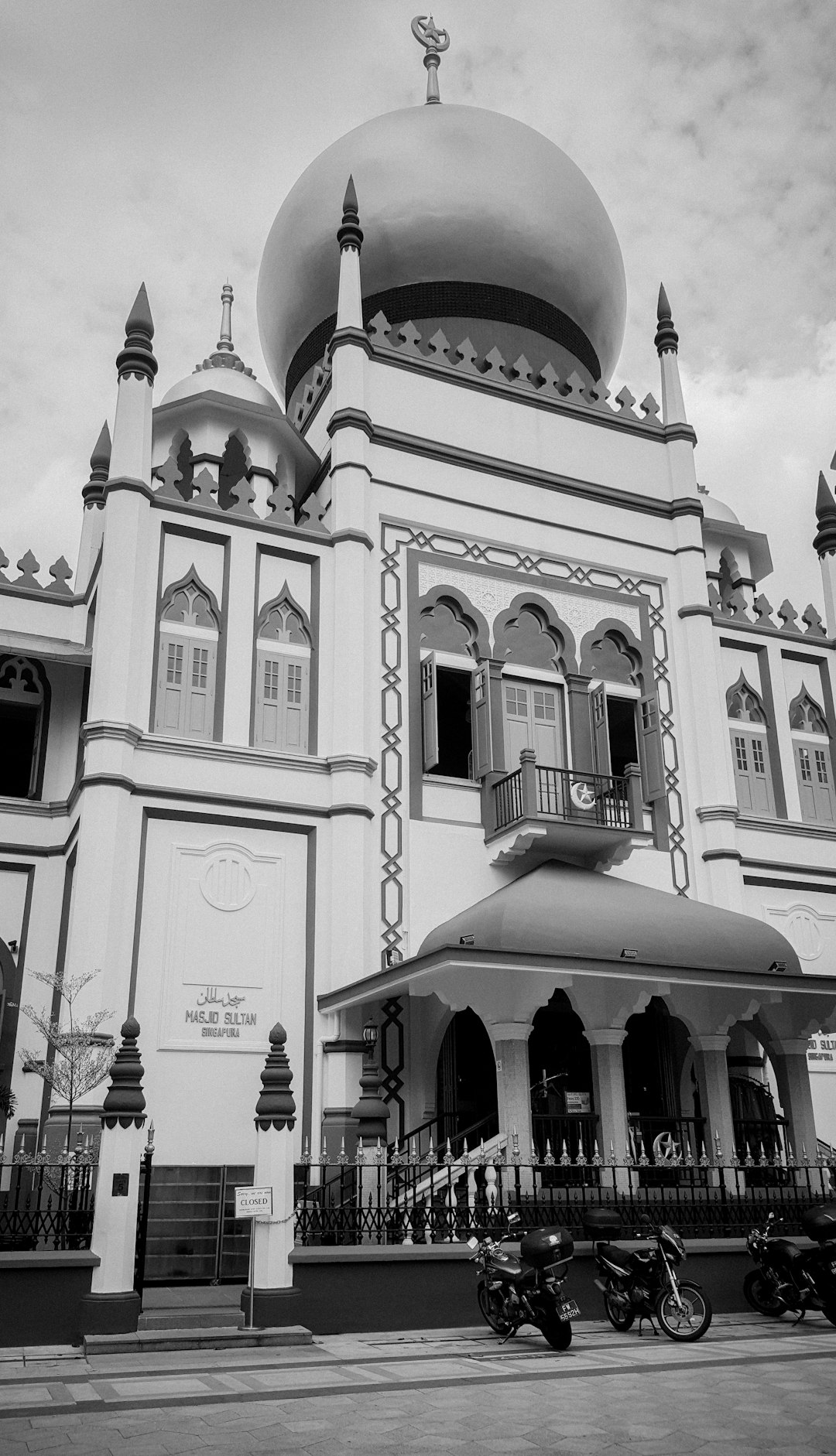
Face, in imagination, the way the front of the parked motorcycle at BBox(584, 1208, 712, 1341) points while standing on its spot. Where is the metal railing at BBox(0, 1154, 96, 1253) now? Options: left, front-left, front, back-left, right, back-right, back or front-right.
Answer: back-right

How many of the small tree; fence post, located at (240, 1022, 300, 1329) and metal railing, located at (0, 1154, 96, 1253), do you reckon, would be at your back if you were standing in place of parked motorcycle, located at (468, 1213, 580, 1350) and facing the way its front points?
0

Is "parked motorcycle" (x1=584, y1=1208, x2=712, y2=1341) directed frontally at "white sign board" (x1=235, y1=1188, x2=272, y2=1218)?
no

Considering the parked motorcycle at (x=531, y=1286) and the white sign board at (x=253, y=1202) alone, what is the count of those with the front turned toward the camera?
1

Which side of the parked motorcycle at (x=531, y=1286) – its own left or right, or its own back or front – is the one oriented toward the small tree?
front

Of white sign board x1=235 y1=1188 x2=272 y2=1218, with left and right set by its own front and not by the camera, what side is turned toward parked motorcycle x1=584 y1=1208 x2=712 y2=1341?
left

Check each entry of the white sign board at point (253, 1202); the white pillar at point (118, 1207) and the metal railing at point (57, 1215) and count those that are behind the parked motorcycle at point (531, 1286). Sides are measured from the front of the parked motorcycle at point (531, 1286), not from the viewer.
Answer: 0

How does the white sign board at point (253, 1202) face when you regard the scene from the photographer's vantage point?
facing the viewer

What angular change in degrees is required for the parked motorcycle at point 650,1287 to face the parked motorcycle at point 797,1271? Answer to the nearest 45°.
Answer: approximately 90° to its left

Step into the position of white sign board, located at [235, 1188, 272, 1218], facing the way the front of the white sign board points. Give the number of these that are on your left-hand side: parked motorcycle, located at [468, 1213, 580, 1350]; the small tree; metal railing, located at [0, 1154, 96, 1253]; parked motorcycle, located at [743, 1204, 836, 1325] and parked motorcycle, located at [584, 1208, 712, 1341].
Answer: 3

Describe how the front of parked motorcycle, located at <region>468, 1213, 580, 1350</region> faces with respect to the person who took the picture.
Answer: facing away from the viewer and to the left of the viewer

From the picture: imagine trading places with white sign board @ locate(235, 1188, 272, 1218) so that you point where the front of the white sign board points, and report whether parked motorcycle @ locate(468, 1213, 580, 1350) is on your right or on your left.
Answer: on your left

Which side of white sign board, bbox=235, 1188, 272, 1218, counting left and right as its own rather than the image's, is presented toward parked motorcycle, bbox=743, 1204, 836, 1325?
left

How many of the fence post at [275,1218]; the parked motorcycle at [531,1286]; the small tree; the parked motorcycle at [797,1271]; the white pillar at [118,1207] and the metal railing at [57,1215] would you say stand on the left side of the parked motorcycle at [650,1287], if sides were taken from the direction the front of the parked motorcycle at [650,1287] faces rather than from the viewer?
1

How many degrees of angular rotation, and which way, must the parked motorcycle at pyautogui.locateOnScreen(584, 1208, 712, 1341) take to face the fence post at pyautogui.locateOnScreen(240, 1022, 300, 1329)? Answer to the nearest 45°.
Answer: approximately 135° to its right

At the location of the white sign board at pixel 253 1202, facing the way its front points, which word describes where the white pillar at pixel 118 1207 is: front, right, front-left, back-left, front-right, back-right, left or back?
right

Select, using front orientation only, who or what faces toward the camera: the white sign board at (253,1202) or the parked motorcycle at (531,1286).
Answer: the white sign board
